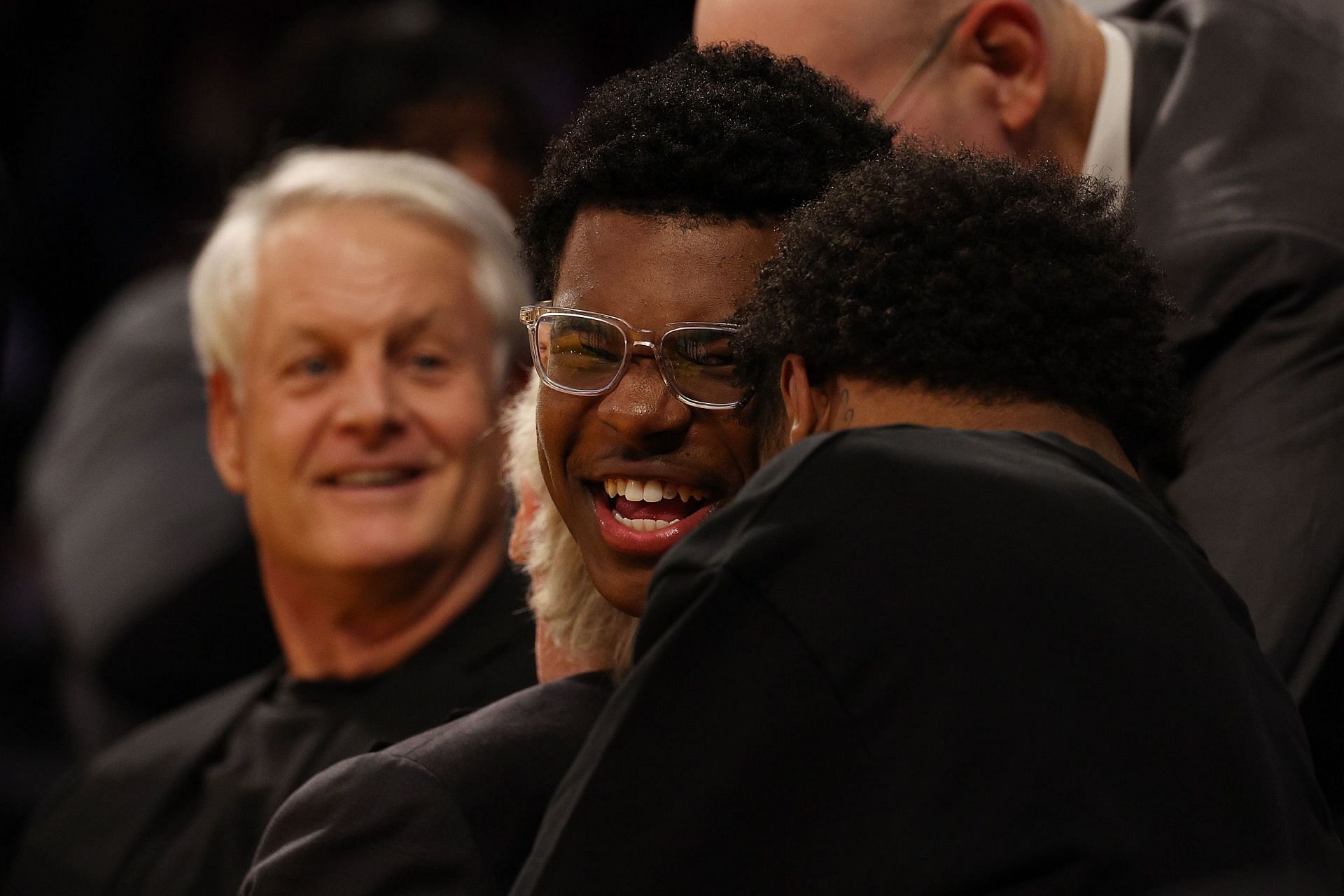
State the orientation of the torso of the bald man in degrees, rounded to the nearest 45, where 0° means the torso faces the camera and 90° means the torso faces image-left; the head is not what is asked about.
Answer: approximately 90°

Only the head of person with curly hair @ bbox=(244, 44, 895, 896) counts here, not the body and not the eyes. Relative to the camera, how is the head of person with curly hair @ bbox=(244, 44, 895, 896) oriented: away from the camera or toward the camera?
toward the camera

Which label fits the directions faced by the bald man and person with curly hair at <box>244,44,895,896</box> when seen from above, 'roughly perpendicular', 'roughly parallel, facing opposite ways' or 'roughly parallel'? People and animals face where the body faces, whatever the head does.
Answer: roughly perpendicular

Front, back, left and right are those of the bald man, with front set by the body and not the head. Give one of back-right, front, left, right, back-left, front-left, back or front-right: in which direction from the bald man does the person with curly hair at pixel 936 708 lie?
left

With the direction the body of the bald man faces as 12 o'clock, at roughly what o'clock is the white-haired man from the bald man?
The white-haired man is roughly at 12 o'clock from the bald man.

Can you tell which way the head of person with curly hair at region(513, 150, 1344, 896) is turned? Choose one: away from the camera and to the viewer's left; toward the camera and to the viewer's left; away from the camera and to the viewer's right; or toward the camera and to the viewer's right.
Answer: away from the camera and to the viewer's left

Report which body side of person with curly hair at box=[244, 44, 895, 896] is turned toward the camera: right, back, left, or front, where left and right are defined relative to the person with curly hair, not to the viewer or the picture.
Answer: front
